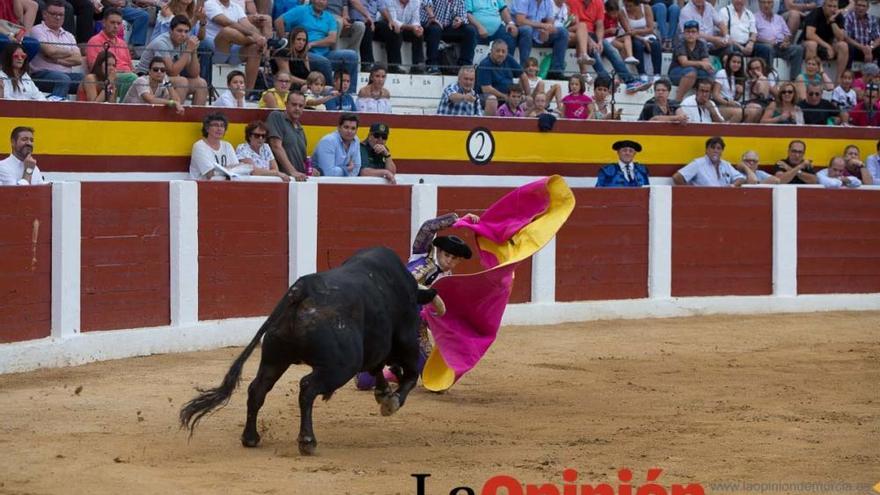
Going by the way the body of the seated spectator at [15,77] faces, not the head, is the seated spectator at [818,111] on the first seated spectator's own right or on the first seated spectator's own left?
on the first seated spectator's own left

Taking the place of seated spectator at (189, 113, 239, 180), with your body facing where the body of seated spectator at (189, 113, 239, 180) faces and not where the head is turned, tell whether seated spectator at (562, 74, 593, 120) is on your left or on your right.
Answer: on your left

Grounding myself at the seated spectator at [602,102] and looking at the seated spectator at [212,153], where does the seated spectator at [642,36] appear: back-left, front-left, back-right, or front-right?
back-right

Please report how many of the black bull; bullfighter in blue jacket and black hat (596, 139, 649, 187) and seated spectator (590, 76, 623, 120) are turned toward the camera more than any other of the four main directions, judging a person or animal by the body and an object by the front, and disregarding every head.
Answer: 2
